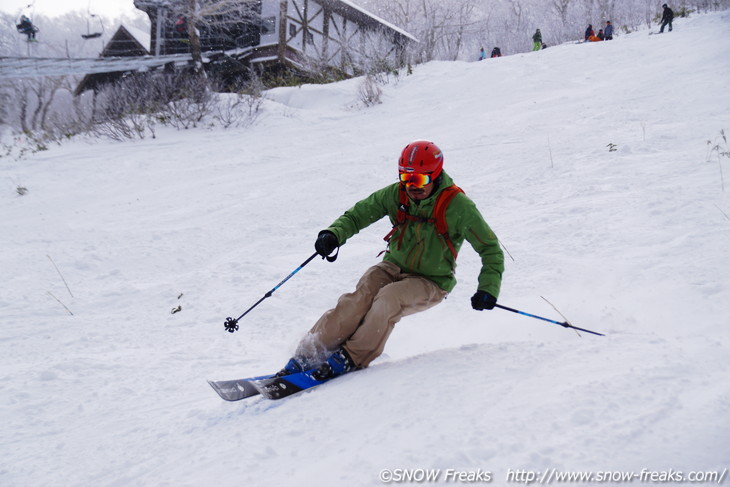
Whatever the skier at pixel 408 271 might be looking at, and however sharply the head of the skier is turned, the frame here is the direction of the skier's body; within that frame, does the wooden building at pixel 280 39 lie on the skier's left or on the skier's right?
on the skier's right

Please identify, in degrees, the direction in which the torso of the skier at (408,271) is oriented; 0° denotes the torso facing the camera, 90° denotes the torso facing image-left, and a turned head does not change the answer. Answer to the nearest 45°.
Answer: approximately 45°
